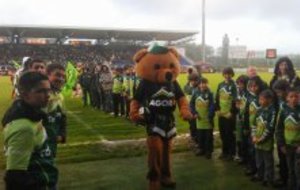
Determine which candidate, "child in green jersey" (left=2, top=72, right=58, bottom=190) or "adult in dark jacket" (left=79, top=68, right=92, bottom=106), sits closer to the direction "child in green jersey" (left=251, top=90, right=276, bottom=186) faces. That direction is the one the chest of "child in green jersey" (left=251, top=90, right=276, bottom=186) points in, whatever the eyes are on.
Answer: the child in green jersey

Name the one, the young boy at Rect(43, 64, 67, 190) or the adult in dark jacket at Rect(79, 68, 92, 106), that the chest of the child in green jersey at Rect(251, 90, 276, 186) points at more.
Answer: the young boy

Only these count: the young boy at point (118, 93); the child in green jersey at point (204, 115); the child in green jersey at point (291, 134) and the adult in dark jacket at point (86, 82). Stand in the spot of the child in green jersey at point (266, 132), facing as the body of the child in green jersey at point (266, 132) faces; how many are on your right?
3

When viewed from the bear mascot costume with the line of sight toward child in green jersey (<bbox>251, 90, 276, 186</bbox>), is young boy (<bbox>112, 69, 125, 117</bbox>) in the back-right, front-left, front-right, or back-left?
back-left

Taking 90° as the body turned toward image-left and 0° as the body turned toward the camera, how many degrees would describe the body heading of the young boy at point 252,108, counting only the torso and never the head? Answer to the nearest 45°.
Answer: approximately 45°

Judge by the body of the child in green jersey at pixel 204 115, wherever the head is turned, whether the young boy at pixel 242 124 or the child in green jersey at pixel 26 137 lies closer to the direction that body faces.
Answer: the child in green jersey

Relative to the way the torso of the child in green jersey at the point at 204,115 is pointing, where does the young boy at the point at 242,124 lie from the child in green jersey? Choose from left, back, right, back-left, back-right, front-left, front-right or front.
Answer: front-left

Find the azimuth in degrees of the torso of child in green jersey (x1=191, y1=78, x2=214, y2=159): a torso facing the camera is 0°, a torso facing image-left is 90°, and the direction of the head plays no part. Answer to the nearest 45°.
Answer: approximately 0°

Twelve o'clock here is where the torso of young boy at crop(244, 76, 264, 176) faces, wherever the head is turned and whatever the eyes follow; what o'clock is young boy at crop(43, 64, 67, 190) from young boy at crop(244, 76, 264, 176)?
young boy at crop(43, 64, 67, 190) is roughly at 12 o'clock from young boy at crop(244, 76, 264, 176).

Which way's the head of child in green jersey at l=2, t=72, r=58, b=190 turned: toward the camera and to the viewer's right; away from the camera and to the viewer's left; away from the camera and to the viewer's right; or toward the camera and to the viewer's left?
toward the camera and to the viewer's right

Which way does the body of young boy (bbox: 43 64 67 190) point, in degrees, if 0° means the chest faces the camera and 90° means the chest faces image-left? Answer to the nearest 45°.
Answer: approximately 315°

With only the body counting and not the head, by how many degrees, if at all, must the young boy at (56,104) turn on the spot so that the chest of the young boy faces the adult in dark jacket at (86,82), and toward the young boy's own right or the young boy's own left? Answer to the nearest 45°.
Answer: approximately 135° to the young boy's own left

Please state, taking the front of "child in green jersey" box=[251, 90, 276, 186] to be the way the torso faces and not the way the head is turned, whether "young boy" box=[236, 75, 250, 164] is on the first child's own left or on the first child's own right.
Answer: on the first child's own right
